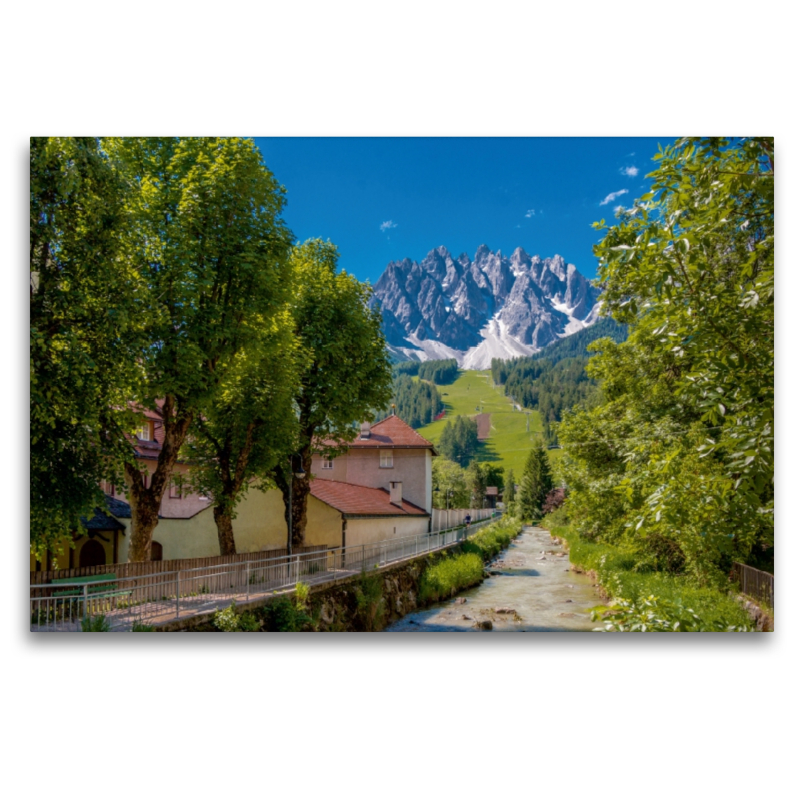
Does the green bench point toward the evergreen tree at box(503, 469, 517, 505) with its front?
no

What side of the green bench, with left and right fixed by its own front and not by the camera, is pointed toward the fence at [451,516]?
left

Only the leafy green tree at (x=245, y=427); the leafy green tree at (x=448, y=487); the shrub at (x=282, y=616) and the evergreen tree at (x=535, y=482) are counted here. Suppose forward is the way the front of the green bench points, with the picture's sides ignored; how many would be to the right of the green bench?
0

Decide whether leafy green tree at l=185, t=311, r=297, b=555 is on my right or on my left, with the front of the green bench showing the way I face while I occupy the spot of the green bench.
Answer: on my left

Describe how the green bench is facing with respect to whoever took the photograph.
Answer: facing the viewer and to the right of the viewer

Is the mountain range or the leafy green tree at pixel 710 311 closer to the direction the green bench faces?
the leafy green tree

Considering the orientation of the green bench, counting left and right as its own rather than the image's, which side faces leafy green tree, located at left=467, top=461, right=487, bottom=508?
left

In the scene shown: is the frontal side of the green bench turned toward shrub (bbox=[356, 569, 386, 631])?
no

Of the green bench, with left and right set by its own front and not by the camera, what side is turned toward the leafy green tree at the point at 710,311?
front

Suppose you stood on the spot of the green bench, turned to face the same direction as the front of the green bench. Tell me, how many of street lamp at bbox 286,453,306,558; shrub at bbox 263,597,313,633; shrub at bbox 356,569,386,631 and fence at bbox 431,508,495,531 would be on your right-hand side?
0
